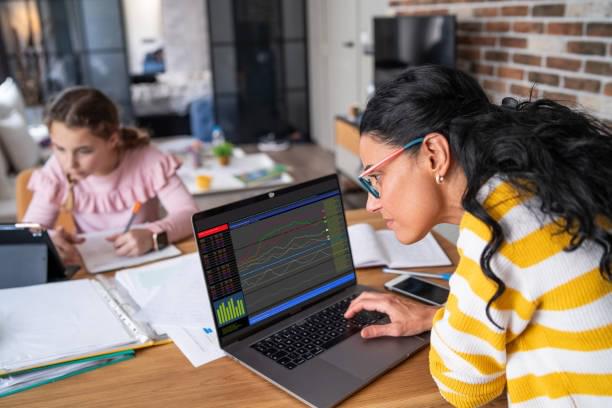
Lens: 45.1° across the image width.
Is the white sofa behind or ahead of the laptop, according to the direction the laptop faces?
behind

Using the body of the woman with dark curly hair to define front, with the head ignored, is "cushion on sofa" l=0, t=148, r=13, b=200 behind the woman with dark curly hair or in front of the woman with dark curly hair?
in front

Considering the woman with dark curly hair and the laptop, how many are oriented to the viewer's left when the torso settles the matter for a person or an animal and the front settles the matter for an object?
1

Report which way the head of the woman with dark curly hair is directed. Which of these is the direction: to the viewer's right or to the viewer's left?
to the viewer's left

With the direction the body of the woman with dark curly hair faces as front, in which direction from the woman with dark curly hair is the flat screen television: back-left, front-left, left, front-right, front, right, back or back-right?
right

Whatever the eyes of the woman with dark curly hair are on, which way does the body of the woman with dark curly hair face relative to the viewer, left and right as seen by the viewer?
facing to the left of the viewer

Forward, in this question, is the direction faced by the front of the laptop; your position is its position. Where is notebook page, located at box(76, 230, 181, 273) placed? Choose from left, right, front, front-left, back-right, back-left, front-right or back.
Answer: back

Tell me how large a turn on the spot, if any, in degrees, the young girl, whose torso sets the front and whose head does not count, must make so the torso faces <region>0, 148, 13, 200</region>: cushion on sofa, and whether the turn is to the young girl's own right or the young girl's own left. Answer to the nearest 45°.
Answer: approximately 135° to the young girl's own right

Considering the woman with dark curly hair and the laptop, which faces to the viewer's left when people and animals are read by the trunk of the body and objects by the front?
the woman with dark curly hair

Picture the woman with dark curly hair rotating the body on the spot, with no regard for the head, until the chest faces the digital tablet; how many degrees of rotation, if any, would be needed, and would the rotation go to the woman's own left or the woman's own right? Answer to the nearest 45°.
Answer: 0° — they already face it
